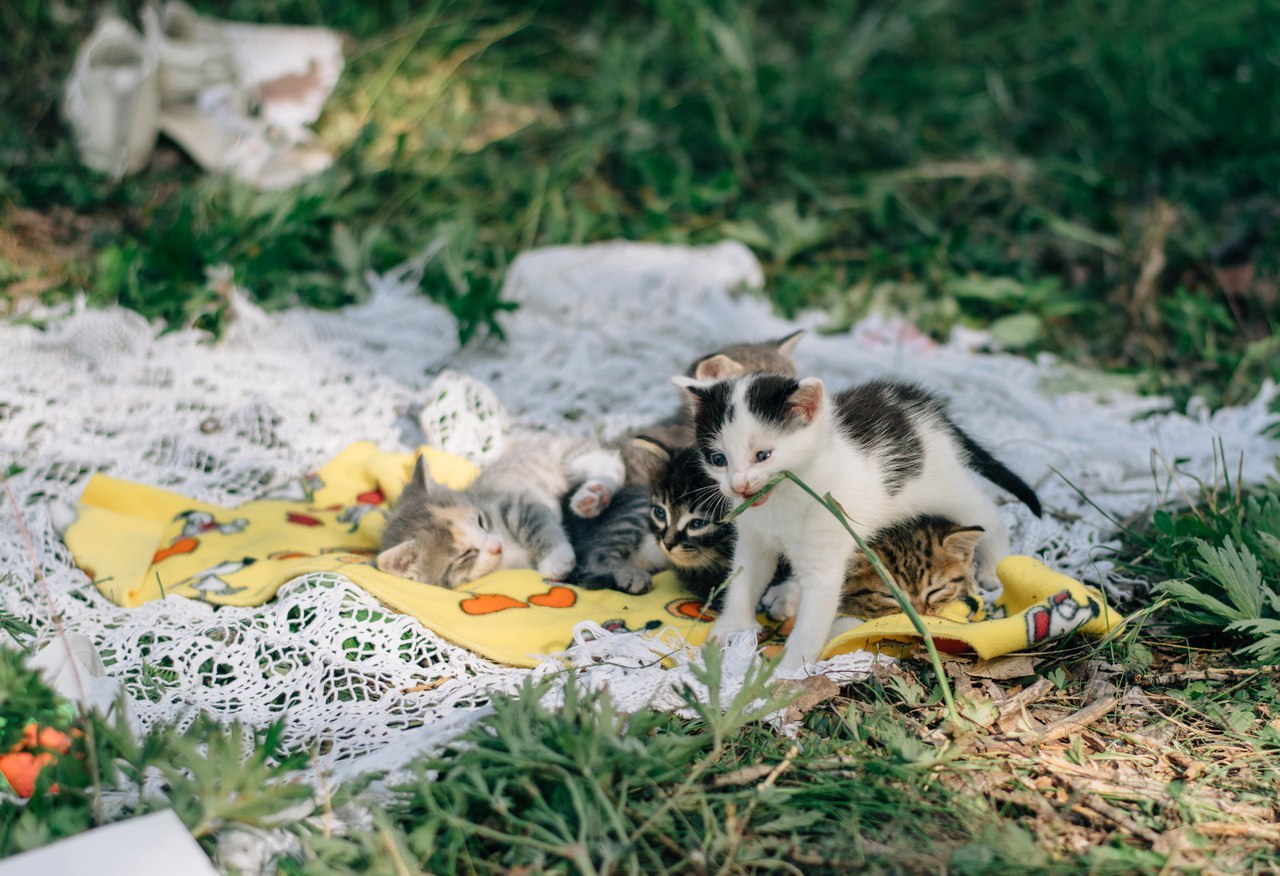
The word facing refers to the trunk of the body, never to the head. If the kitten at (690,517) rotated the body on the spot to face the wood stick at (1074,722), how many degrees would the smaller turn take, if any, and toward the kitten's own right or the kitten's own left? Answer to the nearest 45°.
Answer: approximately 90° to the kitten's own left

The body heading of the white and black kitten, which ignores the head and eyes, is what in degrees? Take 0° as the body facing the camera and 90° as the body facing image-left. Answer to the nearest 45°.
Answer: approximately 45°

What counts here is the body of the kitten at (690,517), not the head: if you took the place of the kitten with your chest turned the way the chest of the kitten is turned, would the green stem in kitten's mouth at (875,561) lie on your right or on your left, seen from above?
on your left

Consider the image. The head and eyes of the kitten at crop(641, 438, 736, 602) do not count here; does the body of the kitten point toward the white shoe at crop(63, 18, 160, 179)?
no

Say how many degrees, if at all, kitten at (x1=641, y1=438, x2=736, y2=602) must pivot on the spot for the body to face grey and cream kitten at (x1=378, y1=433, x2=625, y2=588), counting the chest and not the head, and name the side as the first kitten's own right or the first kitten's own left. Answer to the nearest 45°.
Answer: approximately 90° to the first kitten's own right

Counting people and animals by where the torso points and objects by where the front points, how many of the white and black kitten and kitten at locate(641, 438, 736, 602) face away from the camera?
0

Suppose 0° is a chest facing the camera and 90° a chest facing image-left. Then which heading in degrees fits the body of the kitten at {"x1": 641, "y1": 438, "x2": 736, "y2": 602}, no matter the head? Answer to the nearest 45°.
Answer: approximately 45°
